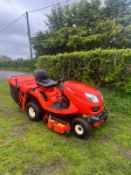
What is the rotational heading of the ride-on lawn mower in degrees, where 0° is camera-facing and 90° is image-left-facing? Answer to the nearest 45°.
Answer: approximately 315°

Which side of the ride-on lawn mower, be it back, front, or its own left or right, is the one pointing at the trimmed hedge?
left

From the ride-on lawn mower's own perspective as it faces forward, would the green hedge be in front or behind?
behind
